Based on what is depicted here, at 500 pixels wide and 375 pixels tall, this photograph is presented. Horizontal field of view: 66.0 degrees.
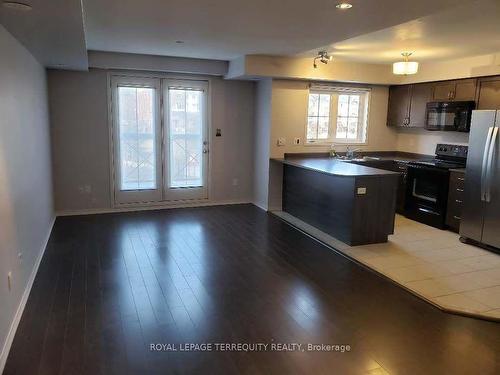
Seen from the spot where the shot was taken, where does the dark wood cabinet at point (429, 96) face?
facing the viewer and to the left of the viewer

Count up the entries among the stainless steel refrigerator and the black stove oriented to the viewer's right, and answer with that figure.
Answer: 0

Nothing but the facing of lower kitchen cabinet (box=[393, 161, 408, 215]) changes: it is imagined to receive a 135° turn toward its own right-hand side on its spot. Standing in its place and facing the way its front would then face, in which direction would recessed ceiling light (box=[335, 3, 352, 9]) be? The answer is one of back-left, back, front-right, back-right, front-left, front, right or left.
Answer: back

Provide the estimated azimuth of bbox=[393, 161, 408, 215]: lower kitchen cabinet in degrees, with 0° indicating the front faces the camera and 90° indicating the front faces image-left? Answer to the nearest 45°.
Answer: approximately 45°

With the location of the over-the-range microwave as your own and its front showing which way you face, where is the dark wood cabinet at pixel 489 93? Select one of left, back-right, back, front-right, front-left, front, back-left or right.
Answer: left

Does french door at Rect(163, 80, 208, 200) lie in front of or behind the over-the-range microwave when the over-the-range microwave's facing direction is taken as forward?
in front

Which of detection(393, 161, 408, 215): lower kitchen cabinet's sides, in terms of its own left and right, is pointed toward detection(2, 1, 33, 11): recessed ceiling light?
front

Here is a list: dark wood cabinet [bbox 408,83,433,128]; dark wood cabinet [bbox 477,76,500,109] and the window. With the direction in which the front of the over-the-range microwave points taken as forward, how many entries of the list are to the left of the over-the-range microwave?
1
